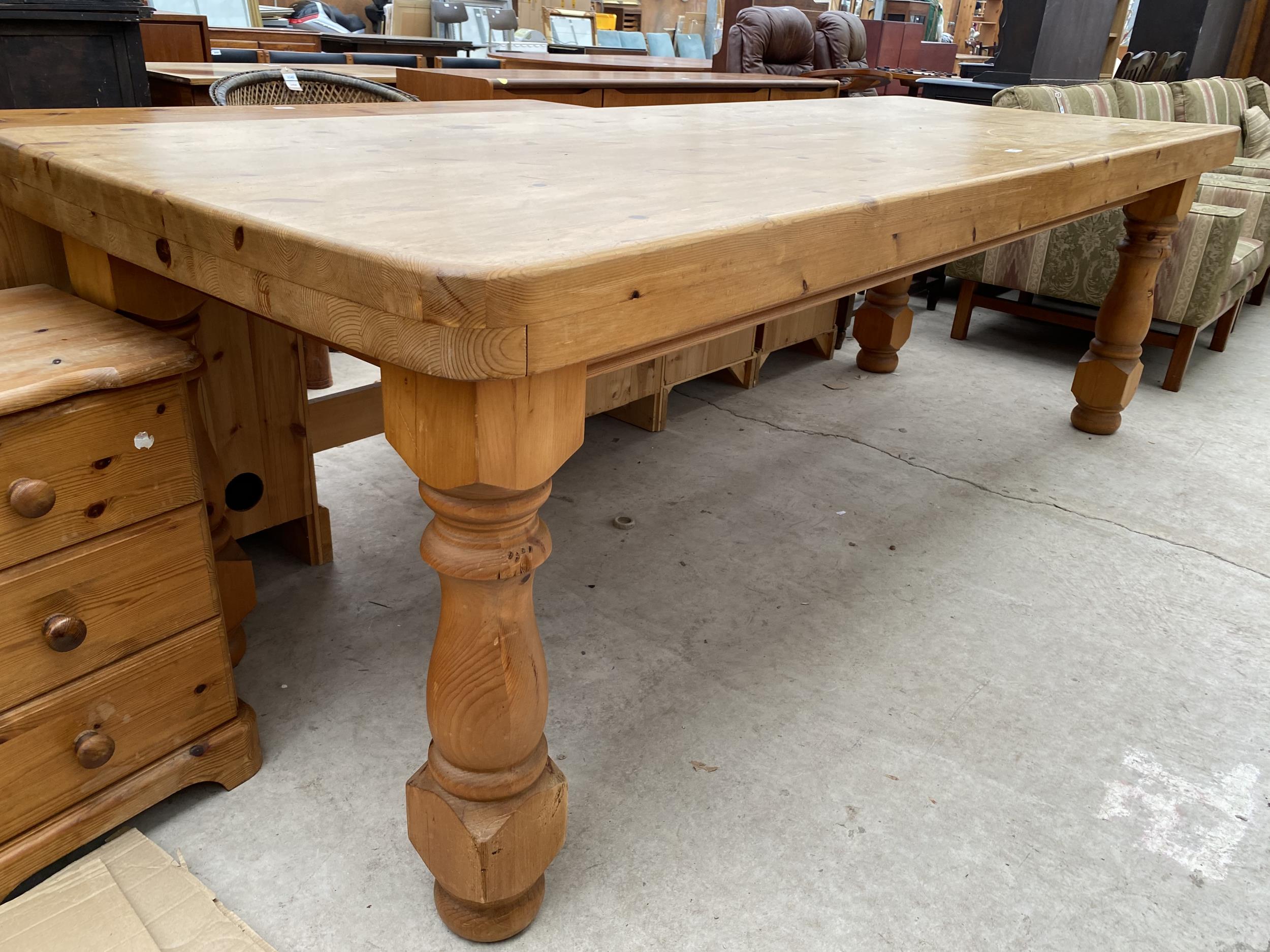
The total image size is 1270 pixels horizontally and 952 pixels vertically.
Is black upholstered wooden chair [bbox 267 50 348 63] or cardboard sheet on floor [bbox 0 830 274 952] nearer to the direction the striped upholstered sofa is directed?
the cardboard sheet on floor

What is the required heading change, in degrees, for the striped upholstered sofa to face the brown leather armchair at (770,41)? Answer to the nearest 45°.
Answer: approximately 180°
